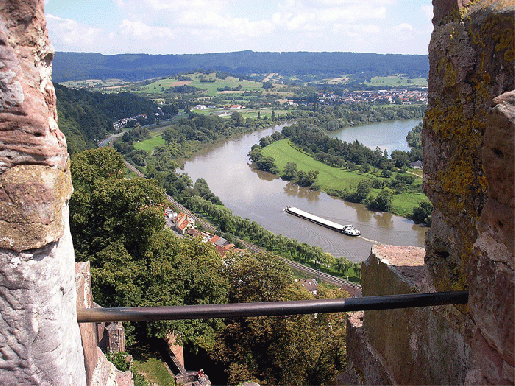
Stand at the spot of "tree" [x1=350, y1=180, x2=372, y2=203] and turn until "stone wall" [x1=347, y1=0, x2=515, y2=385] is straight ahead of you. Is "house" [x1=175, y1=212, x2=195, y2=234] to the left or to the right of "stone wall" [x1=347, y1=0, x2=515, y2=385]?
right

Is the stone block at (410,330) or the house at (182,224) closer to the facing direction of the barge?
the house

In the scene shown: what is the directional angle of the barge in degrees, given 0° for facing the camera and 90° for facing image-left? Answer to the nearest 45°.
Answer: approximately 135°

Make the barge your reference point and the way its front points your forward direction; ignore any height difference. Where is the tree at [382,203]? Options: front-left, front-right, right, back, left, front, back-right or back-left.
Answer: right

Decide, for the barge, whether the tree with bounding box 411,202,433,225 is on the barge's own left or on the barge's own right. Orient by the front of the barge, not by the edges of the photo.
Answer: on the barge's own right

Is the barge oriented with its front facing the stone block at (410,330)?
no

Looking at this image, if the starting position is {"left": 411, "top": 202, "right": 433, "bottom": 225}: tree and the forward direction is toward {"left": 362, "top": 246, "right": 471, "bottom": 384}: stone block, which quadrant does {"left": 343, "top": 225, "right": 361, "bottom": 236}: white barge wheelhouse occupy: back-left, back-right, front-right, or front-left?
front-right

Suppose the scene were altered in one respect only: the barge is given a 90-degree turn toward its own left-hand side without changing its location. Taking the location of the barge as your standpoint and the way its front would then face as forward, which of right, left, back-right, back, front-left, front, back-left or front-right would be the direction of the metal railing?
front-left

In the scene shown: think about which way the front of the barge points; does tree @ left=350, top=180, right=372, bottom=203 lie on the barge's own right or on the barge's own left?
on the barge's own right

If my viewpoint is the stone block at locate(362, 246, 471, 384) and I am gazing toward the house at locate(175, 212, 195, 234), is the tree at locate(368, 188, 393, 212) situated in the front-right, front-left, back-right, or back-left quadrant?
front-right

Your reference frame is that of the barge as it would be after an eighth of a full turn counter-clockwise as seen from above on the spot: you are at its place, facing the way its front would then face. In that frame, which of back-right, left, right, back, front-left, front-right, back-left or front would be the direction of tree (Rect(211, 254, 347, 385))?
left

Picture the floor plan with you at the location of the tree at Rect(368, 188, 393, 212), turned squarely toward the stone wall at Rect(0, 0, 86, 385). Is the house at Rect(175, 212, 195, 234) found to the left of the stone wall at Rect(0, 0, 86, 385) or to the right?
right

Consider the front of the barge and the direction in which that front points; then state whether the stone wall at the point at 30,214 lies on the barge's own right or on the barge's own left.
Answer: on the barge's own left
